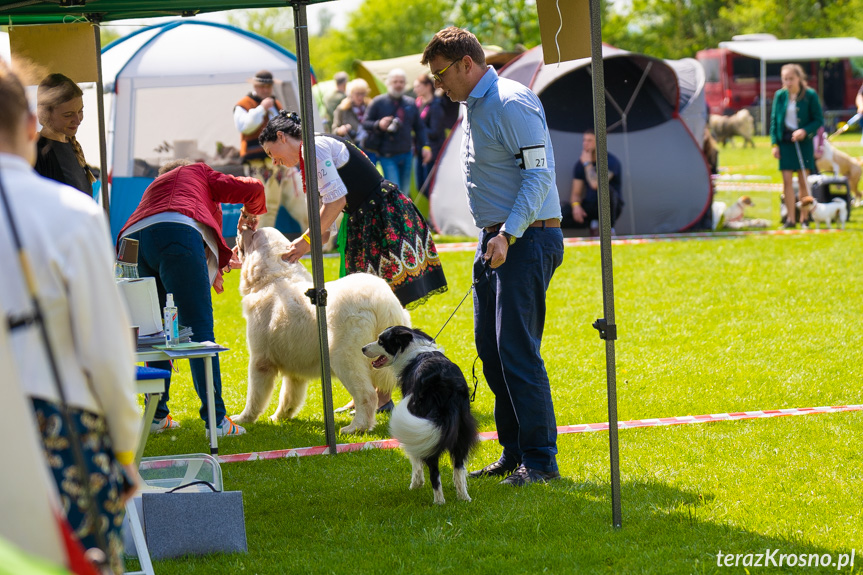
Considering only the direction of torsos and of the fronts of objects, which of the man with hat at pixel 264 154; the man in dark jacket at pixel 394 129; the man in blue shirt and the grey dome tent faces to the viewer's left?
the man in blue shirt

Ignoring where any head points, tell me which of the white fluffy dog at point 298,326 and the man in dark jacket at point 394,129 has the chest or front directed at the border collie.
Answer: the man in dark jacket

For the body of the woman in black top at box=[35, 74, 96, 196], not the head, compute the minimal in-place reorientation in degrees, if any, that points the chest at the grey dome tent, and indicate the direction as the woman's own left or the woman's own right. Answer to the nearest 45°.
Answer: approximately 90° to the woman's own left

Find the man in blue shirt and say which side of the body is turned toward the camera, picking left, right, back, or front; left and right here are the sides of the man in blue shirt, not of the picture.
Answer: left

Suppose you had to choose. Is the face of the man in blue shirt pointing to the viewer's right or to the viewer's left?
to the viewer's left

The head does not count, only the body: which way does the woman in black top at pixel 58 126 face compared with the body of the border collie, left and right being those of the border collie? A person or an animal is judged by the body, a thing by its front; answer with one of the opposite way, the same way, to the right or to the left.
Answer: the opposite way

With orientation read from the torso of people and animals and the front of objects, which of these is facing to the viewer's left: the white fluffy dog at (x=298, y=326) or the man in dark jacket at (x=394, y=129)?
the white fluffy dog

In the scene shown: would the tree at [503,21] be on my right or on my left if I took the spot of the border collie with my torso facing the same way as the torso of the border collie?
on my right

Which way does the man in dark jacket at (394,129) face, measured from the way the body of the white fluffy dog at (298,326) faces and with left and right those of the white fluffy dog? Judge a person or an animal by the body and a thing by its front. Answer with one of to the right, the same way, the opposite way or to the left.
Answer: to the left

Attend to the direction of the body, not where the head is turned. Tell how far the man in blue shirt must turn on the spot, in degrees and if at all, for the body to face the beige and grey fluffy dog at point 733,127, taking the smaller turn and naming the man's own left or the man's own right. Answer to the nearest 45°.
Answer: approximately 90° to the man's own right

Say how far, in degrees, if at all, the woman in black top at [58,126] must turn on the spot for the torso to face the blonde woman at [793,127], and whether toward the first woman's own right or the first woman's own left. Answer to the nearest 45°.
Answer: approximately 90° to the first woman's own left

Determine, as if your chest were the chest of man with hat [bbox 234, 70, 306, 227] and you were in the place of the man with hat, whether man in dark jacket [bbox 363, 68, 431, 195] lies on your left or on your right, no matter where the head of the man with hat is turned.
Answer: on your left
